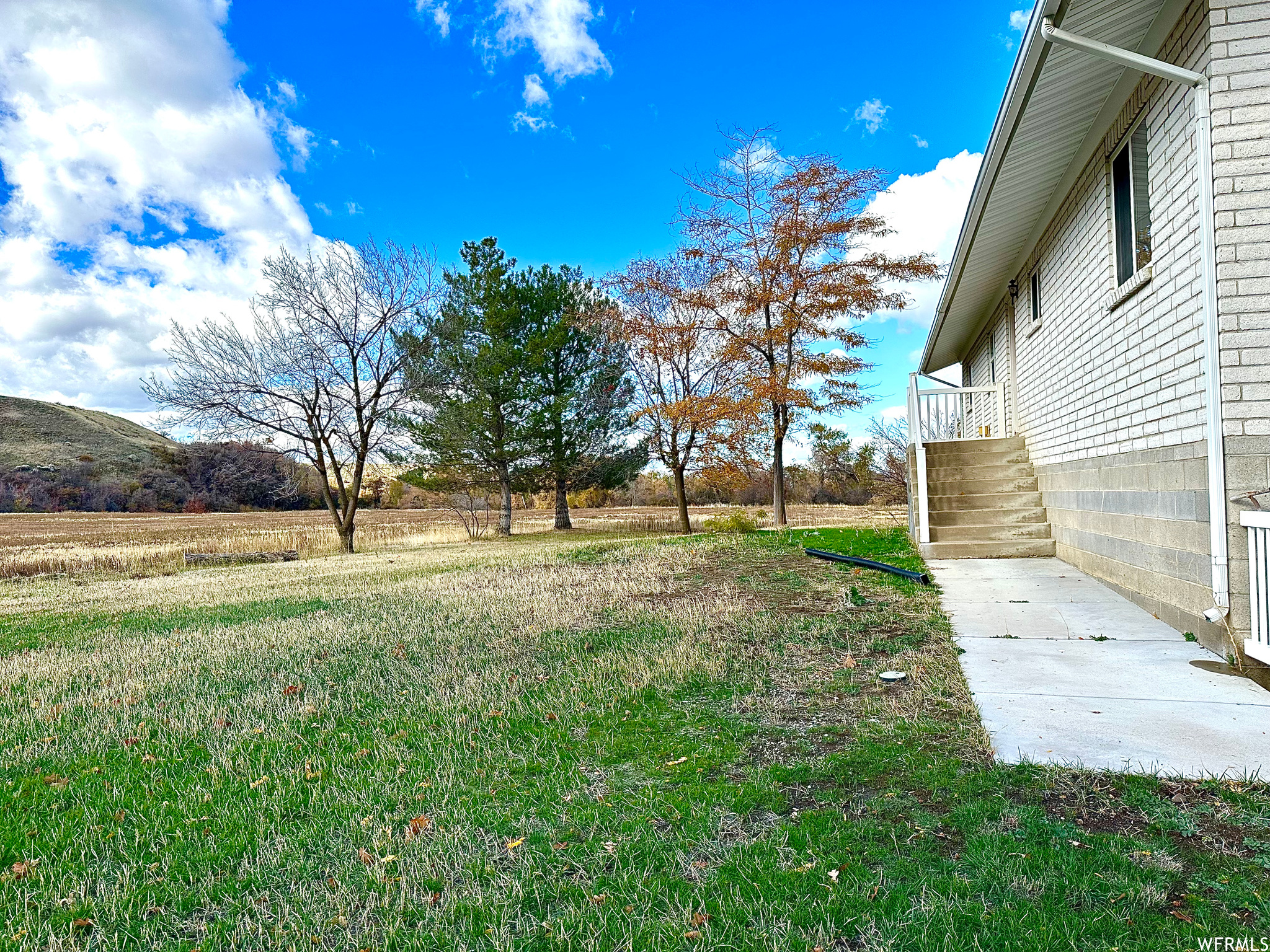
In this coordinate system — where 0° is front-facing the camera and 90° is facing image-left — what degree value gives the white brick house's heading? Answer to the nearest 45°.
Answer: approximately 90°

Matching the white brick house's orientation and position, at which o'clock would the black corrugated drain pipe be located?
The black corrugated drain pipe is roughly at 1 o'clock from the white brick house.

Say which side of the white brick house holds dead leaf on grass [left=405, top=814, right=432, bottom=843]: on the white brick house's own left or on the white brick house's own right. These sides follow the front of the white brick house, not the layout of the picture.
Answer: on the white brick house's own left

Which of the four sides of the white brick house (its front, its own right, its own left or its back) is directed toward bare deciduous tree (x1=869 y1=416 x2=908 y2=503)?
right

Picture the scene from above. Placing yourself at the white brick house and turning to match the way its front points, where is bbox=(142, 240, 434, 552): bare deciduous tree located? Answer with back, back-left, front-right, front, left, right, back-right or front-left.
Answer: front

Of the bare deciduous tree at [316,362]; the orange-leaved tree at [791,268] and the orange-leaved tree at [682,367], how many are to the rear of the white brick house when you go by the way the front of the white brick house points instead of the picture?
0

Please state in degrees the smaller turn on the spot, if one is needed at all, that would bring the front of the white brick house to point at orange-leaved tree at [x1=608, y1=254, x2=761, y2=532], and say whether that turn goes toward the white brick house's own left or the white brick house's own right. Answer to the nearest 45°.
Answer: approximately 45° to the white brick house's own right

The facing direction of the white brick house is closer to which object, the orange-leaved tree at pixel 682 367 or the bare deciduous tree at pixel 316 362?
the bare deciduous tree

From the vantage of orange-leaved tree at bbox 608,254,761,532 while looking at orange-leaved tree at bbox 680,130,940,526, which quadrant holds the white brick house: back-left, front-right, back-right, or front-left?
front-right

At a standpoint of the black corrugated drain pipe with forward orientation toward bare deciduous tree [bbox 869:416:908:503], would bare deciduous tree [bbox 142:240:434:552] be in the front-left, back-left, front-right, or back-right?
front-left

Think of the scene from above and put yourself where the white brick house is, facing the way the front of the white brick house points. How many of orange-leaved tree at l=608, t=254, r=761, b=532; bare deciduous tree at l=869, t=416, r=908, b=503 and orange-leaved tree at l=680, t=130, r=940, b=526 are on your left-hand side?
0

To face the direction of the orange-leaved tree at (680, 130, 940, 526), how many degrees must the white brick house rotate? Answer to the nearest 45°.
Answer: approximately 45° to its right
